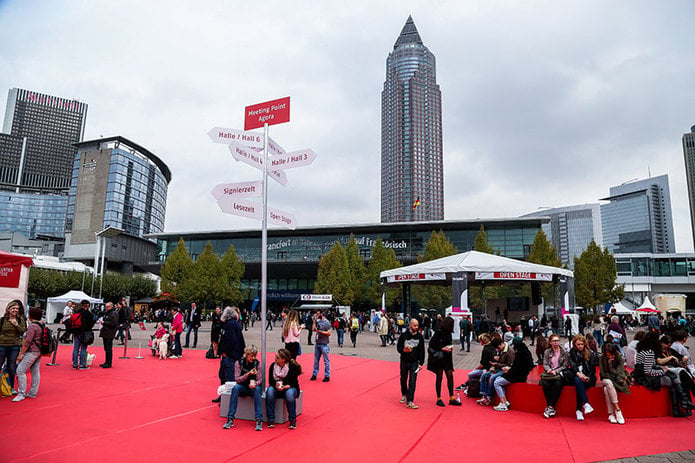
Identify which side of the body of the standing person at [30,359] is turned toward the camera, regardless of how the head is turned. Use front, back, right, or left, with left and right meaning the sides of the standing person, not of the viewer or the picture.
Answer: left

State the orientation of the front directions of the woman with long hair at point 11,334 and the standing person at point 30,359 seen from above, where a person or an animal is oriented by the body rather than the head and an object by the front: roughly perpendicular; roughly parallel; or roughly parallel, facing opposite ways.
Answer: roughly perpendicular

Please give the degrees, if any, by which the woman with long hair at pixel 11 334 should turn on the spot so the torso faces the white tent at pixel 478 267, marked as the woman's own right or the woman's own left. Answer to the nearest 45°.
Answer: approximately 90° to the woman's own left

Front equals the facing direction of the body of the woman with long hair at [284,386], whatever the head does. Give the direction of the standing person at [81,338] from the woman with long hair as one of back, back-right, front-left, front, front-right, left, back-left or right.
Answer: back-right

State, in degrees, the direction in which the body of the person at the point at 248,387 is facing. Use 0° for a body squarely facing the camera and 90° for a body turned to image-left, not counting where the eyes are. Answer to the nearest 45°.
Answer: approximately 0°

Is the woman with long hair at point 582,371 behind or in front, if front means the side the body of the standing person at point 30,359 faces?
behind

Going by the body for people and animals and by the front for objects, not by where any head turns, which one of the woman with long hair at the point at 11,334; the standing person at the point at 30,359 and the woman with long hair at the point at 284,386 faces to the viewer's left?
the standing person

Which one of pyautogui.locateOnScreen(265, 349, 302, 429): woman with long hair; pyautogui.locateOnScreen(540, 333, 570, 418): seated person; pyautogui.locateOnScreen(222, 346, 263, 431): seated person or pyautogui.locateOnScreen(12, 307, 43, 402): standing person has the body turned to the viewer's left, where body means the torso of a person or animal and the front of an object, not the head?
pyautogui.locateOnScreen(12, 307, 43, 402): standing person

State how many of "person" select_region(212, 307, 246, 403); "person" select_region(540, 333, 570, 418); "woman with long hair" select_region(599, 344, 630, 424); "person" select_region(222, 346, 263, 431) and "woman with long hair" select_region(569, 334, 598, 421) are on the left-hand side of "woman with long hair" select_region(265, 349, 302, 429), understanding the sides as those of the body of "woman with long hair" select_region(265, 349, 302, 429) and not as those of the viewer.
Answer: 3

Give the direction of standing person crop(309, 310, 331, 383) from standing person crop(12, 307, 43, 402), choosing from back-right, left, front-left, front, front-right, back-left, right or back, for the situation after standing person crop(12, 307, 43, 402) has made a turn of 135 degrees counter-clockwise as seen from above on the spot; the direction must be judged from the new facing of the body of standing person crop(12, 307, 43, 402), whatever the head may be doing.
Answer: front-left
